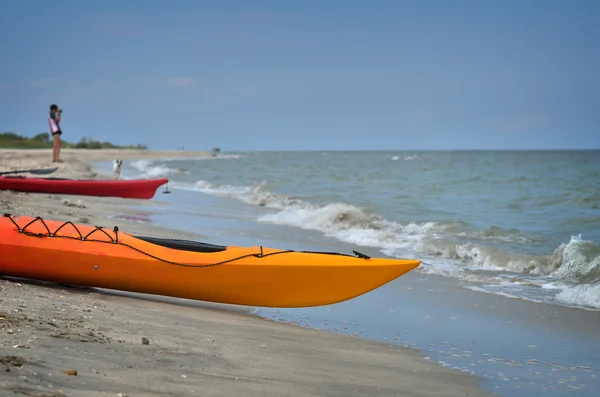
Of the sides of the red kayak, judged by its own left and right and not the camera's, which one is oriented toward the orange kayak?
right

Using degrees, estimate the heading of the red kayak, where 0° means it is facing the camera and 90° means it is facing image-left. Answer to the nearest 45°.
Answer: approximately 270°
